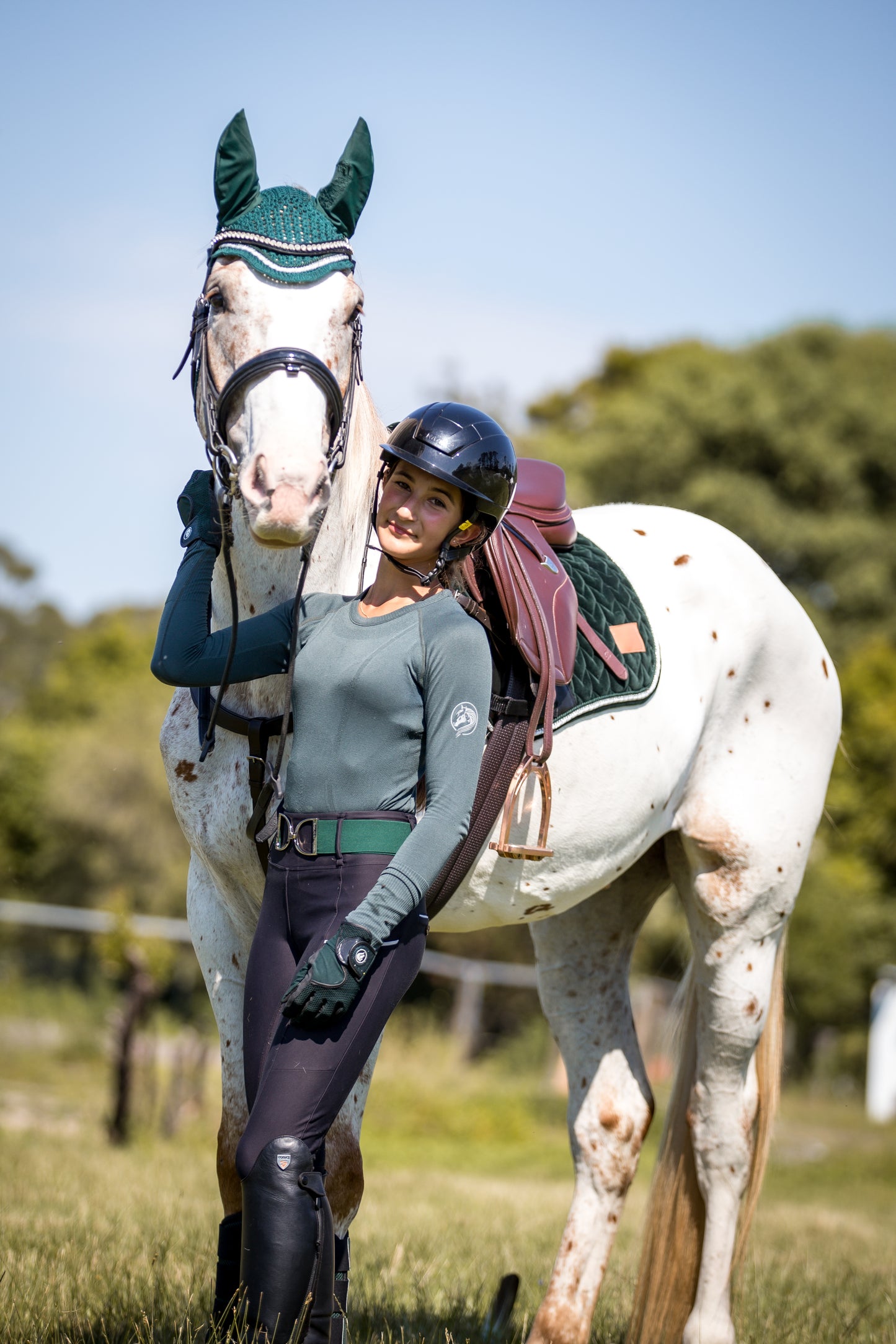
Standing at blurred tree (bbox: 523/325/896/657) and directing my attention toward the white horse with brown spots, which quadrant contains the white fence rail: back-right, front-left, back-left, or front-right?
front-right

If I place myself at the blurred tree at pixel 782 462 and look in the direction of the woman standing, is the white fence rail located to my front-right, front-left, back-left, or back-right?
front-right

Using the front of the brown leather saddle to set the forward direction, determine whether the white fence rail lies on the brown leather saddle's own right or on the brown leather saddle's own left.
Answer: on the brown leather saddle's own right

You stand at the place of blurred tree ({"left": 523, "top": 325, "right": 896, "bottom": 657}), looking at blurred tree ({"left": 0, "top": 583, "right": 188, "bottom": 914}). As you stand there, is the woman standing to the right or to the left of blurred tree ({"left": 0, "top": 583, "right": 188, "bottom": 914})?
left

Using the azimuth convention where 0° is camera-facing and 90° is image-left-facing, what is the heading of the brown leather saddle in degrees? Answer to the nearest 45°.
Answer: approximately 45°

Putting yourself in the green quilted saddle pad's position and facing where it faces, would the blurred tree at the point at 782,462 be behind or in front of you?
behind

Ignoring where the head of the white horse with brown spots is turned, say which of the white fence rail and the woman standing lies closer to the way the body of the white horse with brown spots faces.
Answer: the woman standing

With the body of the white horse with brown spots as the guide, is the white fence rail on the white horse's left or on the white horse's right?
on the white horse's right

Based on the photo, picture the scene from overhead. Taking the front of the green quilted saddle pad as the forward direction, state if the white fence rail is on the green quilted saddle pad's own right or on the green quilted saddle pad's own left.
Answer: on the green quilted saddle pad's own right

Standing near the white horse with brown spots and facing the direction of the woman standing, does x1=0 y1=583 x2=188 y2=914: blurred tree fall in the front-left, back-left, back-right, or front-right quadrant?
back-right

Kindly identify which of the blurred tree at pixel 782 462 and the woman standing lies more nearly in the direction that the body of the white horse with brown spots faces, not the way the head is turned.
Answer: the woman standing

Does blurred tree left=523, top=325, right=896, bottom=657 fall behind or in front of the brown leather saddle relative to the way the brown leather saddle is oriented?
behind
